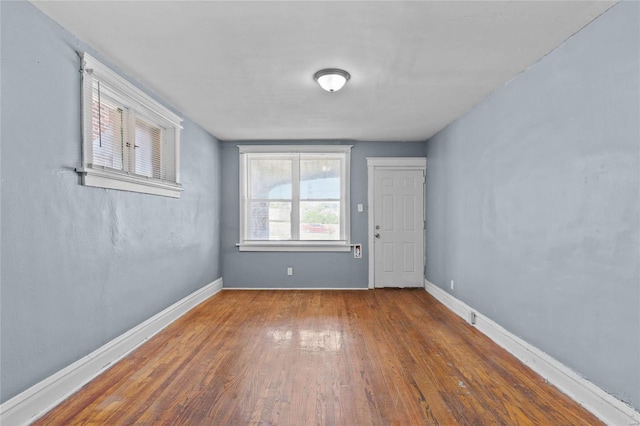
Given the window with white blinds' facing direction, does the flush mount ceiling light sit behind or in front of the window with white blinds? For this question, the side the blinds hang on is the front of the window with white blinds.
in front

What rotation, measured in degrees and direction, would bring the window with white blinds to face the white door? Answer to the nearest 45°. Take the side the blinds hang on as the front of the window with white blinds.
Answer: approximately 45° to its left

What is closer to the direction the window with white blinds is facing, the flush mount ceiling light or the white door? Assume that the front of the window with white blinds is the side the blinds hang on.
the flush mount ceiling light

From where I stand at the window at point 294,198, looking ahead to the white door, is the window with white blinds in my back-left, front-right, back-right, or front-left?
back-right

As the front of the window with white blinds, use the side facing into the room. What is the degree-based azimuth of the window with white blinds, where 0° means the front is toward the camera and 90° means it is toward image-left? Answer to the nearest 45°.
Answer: approximately 315°

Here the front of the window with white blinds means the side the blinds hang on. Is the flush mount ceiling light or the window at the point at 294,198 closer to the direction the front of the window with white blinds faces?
the flush mount ceiling light
